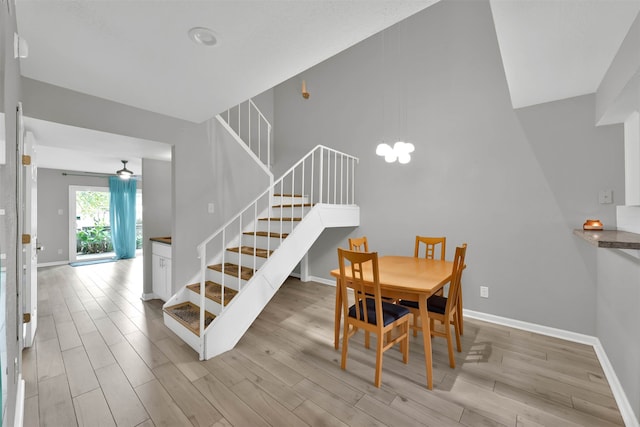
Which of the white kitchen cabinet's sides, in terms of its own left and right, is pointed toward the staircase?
left

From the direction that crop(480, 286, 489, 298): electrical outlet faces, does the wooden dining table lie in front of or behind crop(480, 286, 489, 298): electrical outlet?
in front

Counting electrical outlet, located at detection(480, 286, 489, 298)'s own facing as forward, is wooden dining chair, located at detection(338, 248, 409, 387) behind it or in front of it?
in front

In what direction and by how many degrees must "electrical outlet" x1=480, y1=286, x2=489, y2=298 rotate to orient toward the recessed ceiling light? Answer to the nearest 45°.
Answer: approximately 45° to its right

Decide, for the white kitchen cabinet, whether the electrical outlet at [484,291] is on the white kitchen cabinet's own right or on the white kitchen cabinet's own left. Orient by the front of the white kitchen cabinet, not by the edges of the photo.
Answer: on the white kitchen cabinet's own left

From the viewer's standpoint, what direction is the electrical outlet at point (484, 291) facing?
toward the camera

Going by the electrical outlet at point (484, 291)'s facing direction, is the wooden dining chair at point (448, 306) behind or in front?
in front

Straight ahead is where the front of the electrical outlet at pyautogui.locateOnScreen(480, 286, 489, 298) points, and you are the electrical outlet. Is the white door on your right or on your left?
on your right

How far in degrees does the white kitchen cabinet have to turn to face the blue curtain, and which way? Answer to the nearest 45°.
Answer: approximately 135° to its right

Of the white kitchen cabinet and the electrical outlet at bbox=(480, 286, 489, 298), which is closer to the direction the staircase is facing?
the white kitchen cabinet
